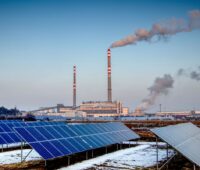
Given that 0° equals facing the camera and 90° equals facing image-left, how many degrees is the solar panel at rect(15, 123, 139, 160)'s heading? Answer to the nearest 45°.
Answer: approximately 315°
